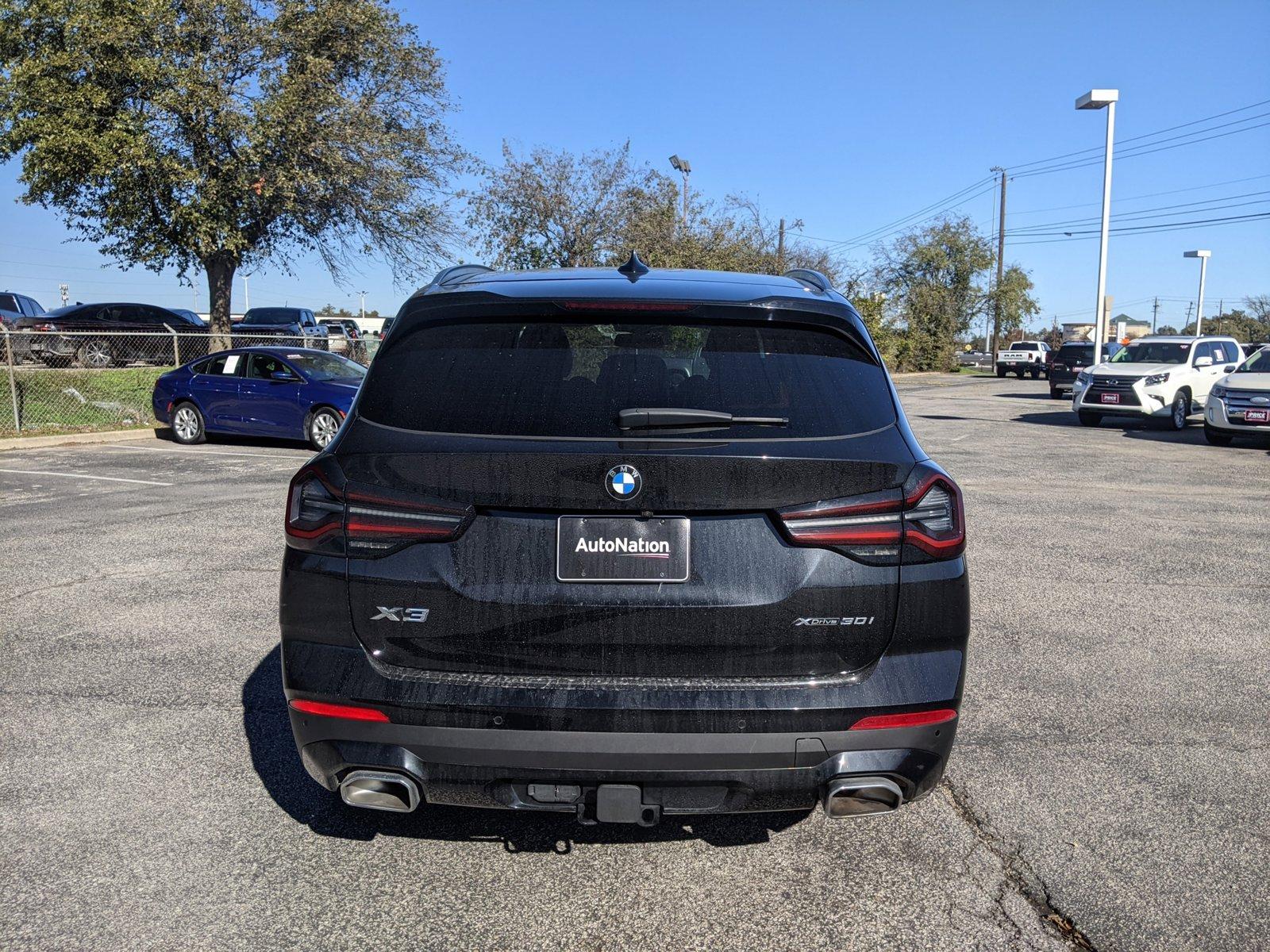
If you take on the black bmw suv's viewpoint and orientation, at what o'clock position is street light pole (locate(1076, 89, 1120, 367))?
The street light pole is roughly at 1 o'clock from the black bmw suv.

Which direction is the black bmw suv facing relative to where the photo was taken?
away from the camera

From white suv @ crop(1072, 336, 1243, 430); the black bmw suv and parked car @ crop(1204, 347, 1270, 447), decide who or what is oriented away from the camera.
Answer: the black bmw suv

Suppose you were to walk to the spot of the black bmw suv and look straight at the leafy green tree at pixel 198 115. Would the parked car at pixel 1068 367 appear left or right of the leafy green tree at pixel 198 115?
right

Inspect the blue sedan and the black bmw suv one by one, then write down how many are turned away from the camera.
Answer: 1

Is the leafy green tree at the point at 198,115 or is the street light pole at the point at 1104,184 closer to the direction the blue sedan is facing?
the street light pole

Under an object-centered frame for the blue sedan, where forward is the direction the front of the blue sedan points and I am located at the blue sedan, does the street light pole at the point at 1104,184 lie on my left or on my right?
on my left

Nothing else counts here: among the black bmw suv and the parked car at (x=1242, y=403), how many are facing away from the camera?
1

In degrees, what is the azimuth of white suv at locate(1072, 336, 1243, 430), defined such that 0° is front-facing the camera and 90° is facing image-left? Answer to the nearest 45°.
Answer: approximately 45°

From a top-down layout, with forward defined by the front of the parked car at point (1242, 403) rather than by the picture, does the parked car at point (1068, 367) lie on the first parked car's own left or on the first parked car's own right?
on the first parked car's own right

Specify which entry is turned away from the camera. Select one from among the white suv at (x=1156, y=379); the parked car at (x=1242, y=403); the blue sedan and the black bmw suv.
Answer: the black bmw suv

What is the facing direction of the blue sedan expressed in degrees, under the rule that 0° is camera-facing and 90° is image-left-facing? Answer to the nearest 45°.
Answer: approximately 315°

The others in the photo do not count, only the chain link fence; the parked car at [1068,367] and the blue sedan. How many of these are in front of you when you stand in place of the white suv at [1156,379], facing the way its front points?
2
